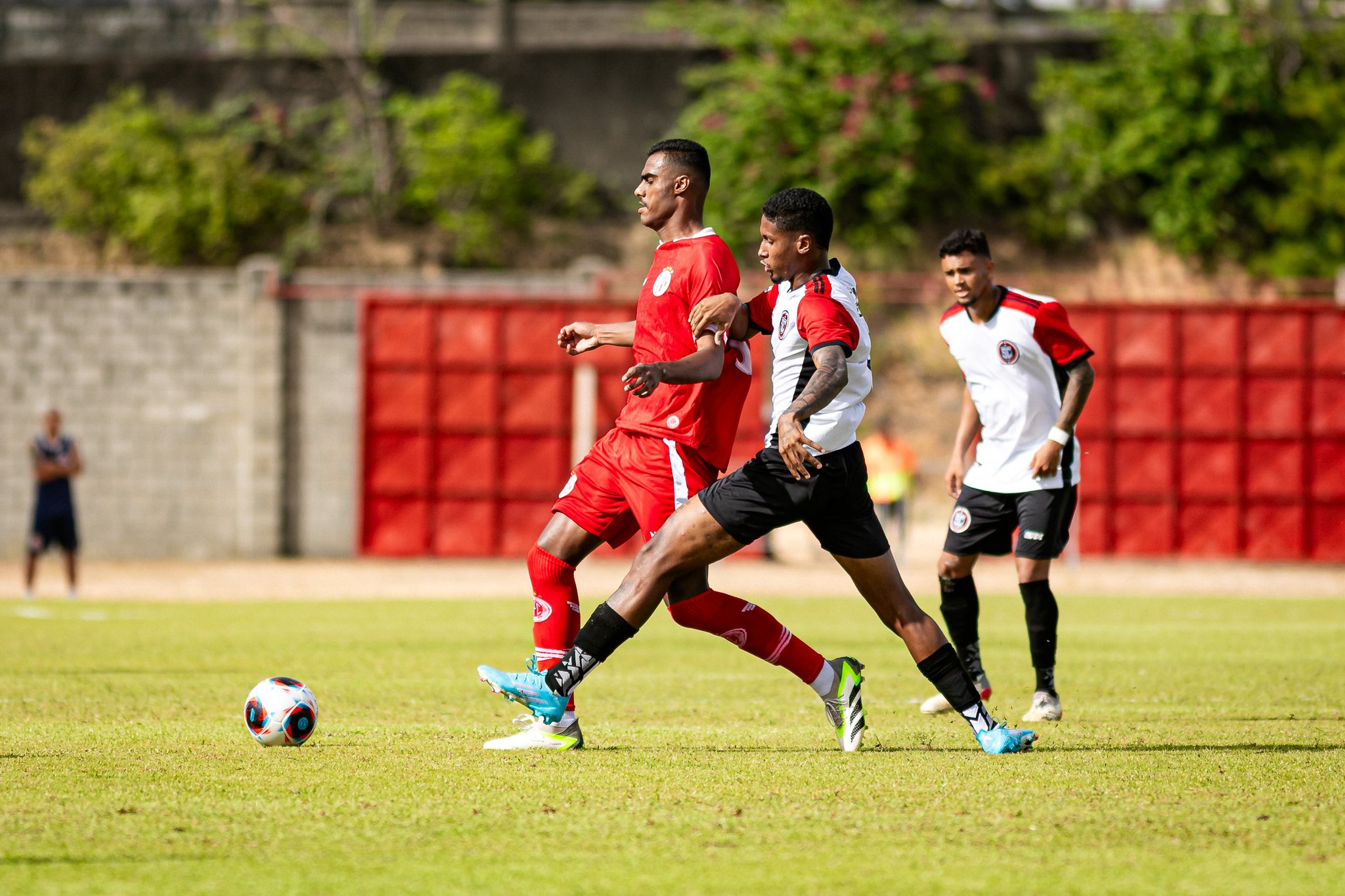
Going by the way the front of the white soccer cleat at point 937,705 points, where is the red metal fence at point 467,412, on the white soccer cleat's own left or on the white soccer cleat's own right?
on the white soccer cleat's own right

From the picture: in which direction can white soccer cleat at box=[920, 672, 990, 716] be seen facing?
to the viewer's left

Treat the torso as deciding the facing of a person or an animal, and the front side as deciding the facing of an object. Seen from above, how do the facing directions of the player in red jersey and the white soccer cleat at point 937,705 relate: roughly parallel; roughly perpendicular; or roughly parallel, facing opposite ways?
roughly parallel

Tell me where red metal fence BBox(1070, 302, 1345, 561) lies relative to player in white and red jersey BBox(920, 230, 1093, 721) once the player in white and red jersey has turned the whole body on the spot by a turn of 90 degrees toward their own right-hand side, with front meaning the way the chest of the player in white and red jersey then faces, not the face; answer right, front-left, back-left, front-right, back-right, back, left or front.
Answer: front-right

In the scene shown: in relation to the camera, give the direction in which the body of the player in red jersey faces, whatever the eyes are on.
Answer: to the viewer's left

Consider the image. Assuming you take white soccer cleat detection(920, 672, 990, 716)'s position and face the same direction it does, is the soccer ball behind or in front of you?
in front

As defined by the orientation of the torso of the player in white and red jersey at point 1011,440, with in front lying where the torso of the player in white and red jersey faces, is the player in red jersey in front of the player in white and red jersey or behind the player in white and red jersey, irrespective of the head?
in front

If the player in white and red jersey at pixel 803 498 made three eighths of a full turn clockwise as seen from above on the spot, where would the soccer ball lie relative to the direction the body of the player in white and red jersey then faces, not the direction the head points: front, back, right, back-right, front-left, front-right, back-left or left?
back-left

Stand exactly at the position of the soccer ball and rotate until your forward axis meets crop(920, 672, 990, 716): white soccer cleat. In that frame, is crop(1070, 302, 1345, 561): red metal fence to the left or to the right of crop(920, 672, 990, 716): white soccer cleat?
left

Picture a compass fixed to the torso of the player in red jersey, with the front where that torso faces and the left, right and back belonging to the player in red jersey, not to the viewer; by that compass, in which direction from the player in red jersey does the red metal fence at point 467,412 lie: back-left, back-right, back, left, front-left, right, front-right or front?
right

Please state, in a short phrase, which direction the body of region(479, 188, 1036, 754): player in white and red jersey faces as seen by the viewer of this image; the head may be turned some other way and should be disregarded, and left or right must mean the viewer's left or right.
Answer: facing to the left of the viewer

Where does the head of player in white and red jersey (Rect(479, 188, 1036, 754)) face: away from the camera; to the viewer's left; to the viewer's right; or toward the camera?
to the viewer's left

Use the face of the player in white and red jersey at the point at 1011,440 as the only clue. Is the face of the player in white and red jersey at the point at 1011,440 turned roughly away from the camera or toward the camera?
toward the camera

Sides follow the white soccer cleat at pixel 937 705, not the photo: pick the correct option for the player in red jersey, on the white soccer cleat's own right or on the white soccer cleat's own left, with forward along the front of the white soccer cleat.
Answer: on the white soccer cleat's own left
